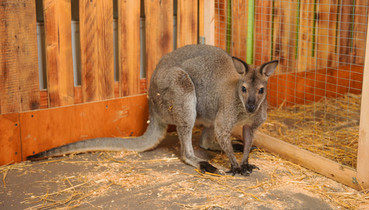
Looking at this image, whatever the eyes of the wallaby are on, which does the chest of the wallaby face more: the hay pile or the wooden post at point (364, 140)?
the wooden post

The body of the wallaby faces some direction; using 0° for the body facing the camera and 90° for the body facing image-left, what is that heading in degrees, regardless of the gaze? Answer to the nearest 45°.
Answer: approximately 315°

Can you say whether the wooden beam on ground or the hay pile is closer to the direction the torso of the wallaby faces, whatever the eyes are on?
the wooden beam on ground

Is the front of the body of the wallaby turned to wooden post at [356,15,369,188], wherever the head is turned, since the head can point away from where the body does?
yes

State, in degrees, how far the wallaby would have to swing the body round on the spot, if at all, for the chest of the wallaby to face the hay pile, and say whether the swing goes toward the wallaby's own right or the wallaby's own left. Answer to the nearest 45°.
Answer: approximately 90° to the wallaby's own left
